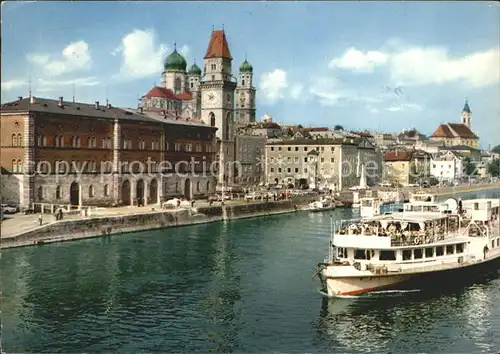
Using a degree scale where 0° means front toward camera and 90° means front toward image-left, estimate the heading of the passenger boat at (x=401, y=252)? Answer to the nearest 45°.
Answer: approximately 45°
